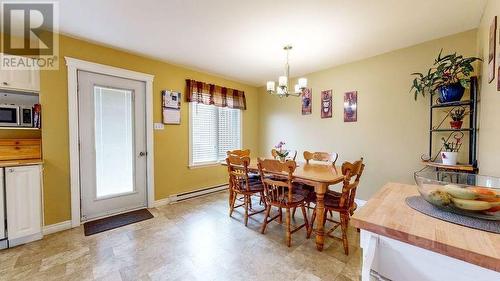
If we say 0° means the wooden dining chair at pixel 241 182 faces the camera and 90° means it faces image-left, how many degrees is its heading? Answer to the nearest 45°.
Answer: approximately 225°

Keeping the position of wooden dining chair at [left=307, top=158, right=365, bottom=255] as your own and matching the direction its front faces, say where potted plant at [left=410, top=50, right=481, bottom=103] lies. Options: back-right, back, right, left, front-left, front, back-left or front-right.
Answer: right

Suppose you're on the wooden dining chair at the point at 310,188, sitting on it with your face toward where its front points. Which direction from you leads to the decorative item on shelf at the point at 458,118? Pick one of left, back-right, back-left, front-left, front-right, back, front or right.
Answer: back-left

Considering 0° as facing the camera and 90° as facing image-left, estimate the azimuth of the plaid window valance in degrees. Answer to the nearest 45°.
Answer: approximately 315°

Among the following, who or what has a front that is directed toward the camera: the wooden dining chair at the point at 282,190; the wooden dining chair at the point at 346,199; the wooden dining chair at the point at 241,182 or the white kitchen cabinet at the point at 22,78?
the white kitchen cabinet

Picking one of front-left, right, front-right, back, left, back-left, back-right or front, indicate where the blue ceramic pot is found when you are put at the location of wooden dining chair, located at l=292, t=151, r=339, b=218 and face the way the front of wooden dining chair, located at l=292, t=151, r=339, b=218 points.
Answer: back-left

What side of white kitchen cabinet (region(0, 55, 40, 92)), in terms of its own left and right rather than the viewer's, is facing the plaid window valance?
left

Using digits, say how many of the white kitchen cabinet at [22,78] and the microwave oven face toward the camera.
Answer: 2

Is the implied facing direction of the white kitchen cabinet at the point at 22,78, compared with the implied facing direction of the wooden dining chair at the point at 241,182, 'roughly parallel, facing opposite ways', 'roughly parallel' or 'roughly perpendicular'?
roughly perpendicular

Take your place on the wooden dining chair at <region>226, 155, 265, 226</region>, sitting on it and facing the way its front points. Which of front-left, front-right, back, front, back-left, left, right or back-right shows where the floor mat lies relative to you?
back-left

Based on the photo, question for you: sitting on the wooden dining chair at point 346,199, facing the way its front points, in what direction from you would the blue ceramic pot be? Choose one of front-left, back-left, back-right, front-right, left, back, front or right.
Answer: right

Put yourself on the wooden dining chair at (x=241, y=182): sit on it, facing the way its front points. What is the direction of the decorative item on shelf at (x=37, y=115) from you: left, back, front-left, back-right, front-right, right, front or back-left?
back-left

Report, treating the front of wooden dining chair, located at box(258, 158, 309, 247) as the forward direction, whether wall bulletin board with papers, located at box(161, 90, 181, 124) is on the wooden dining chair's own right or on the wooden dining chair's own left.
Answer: on the wooden dining chair's own left
